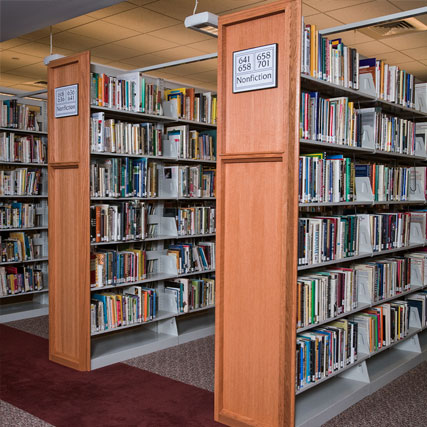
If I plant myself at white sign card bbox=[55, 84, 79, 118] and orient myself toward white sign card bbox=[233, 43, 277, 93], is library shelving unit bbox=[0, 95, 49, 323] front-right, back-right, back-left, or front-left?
back-left

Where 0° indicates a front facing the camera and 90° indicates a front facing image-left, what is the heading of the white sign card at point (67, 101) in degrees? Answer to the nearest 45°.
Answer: approximately 45°

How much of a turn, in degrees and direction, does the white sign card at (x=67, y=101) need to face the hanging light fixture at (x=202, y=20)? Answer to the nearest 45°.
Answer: approximately 90° to its left

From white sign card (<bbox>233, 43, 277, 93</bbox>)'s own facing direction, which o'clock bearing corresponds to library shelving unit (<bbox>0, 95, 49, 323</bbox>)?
The library shelving unit is roughly at 3 o'clock from the white sign card.

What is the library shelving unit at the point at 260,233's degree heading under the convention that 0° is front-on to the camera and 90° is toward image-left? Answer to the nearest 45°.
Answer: approximately 315°

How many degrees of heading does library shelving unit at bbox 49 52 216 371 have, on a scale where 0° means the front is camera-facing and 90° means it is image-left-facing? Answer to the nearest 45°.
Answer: approximately 315°

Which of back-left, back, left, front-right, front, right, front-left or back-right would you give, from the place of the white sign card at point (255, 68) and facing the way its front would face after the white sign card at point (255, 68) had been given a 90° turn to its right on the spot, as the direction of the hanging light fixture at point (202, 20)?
front
